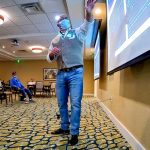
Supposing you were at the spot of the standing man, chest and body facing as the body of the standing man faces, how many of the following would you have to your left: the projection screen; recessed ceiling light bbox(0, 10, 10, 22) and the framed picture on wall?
1

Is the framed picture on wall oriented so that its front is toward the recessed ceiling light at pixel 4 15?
yes

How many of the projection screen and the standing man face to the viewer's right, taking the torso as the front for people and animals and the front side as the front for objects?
0

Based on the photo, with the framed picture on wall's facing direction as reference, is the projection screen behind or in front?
in front

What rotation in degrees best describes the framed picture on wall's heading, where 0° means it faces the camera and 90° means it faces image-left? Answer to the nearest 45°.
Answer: approximately 0°

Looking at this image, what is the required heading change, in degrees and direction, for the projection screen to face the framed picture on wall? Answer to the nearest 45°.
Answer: approximately 90° to its right

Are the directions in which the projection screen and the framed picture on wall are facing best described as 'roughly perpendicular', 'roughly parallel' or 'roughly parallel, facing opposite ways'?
roughly perpendicular

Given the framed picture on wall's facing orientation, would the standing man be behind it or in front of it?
in front
